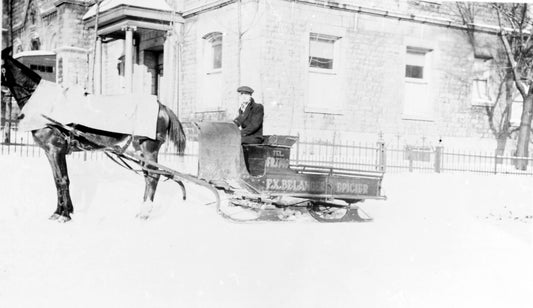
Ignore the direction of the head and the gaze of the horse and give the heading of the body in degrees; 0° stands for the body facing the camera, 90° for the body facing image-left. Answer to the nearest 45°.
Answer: approximately 90°

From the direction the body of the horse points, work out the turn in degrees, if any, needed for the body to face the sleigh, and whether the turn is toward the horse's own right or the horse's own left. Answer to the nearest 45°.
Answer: approximately 180°

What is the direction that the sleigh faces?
to the viewer's left

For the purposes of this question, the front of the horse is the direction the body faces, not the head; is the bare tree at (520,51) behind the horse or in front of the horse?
behind

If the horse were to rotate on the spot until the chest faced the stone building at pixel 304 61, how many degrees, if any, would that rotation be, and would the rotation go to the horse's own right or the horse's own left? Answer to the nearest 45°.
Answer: approximately 135° to the horse's own right

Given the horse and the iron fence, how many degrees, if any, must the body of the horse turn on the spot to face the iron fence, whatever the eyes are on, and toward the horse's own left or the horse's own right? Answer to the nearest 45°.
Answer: approximately 135° to the horse's own right

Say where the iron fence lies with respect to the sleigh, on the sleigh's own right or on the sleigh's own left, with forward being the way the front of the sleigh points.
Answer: on the sleigh's own right

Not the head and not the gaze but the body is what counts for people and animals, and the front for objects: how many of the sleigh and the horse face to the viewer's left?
2

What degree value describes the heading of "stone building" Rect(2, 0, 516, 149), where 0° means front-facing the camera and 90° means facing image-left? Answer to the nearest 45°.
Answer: approximately 45°
